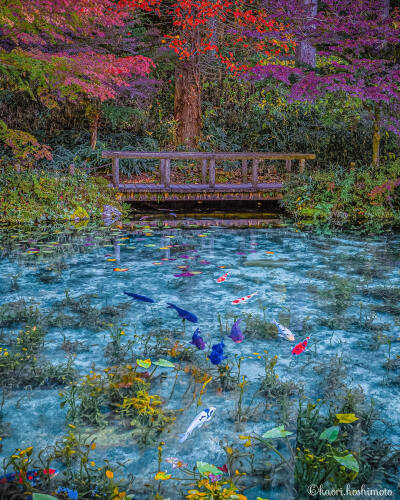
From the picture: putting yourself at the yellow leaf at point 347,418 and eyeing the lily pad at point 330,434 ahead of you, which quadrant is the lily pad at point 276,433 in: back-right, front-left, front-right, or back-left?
front-right

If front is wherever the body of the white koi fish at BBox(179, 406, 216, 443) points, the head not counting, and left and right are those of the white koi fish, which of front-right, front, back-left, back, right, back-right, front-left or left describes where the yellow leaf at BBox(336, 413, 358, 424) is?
front-right

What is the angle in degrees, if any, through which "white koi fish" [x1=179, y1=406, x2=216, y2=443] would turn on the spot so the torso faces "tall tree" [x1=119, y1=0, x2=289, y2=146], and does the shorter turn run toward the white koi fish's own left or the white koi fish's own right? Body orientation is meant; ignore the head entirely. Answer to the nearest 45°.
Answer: approximately 45° to the white koi fish's own left

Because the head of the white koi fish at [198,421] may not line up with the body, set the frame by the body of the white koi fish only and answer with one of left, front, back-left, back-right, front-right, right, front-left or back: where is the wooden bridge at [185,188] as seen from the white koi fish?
front-left

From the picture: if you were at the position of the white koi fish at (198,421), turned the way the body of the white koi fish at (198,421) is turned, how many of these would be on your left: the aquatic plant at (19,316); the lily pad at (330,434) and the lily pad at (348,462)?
1

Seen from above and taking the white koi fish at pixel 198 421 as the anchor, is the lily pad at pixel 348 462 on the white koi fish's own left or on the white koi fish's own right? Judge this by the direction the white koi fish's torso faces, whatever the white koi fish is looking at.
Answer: on the white koi fish's own right

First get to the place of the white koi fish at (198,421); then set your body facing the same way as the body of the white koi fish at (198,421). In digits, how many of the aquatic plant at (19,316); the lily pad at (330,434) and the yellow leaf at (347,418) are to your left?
1

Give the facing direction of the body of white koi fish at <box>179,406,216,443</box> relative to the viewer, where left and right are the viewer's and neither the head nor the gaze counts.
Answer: facing away from the viewer and to the right of the viewer

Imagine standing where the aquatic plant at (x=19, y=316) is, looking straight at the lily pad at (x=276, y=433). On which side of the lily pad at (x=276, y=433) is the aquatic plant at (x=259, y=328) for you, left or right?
left

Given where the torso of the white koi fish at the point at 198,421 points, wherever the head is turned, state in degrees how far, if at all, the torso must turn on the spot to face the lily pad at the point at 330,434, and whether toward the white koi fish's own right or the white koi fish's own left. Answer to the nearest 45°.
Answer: approximately 45° to the white koi fish's own right

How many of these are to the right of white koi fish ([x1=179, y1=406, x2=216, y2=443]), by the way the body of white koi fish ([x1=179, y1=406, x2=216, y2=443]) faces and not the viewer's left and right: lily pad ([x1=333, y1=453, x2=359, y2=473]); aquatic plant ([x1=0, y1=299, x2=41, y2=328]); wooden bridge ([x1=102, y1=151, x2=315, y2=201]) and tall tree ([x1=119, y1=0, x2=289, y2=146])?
1
